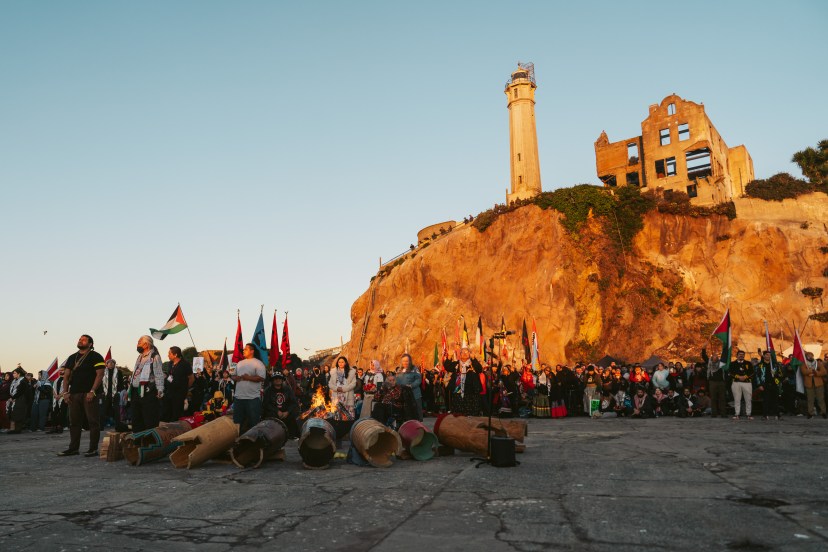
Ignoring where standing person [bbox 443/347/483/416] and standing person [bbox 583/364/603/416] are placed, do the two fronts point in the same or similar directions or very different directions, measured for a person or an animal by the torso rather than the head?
same or similar directions

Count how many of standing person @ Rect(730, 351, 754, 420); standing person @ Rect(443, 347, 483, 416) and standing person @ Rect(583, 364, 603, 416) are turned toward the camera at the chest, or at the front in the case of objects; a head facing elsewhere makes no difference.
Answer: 3

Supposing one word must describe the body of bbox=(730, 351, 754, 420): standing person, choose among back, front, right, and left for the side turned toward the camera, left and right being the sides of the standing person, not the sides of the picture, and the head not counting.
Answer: front

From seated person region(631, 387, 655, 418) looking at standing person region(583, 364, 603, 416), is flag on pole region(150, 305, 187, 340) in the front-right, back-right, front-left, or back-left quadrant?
front-left

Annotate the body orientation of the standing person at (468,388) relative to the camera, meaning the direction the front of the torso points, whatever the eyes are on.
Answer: toward the camera

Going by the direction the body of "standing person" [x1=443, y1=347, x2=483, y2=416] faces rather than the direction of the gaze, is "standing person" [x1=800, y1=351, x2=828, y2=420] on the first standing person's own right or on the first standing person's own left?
on the first standing person's own left

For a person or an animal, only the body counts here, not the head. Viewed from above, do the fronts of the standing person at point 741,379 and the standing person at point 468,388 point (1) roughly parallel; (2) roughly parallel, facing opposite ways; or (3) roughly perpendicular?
roughly parallel

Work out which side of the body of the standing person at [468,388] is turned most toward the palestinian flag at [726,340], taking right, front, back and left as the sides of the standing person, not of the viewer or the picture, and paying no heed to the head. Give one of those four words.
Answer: left

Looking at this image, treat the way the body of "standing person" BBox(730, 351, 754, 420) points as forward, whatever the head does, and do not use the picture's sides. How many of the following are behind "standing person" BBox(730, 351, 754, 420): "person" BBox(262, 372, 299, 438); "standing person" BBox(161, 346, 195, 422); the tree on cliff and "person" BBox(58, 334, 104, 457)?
1

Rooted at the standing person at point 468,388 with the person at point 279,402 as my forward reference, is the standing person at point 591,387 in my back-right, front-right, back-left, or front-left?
back-left

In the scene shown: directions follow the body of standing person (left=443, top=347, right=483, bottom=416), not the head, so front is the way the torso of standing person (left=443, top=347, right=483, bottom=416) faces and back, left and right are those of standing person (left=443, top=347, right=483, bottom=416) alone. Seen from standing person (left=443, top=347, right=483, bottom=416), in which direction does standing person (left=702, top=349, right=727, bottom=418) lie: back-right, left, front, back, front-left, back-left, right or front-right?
left

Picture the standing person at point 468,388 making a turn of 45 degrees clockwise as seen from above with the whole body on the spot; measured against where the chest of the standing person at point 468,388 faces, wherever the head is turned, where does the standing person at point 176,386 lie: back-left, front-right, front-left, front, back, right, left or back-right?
front

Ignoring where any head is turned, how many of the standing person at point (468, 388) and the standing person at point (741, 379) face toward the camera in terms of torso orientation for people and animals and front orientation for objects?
2

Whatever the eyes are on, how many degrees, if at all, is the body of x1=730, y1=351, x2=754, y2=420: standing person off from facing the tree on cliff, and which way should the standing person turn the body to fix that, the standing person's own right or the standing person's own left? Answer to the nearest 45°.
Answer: approximately 180°
